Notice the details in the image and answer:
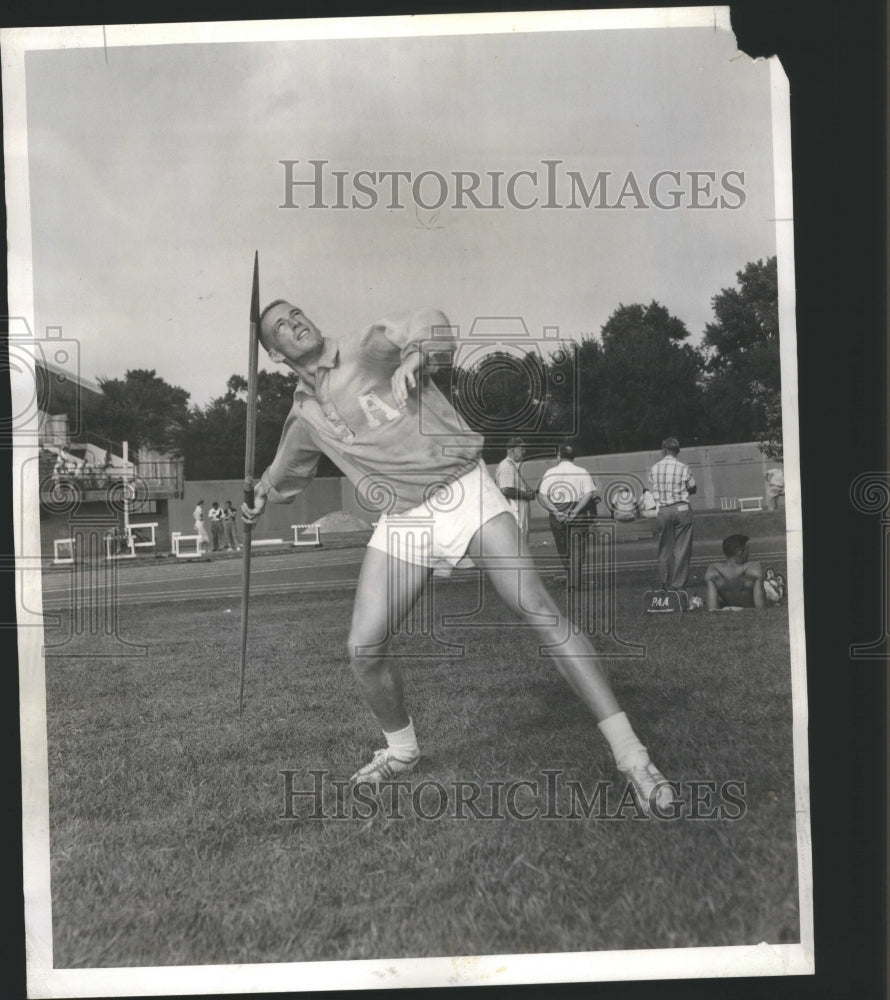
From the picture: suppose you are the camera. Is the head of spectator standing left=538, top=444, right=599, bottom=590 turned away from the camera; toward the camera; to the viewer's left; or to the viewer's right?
away from the camera

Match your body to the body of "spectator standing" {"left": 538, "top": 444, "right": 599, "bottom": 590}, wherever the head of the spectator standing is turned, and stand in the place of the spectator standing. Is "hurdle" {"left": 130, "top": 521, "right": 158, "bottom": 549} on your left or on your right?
on your left

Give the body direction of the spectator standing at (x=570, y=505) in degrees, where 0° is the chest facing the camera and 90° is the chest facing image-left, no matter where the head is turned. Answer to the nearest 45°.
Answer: approximately 180°

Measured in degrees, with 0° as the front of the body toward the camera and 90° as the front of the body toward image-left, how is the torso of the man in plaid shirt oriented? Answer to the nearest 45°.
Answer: approximately 180°

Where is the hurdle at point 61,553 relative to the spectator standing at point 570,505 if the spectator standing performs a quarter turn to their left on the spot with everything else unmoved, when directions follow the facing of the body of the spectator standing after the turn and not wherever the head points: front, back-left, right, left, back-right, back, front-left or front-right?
front

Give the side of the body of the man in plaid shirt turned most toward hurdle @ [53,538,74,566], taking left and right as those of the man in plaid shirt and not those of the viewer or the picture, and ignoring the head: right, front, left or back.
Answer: left
